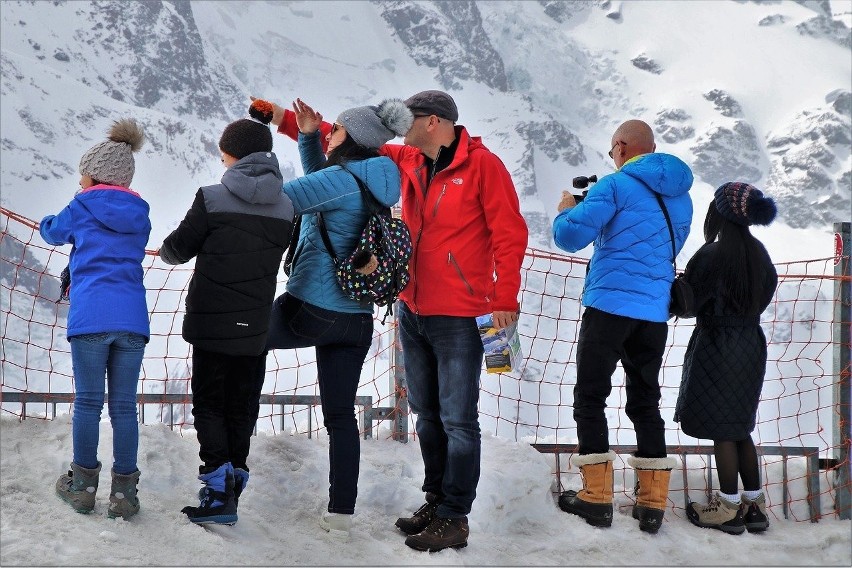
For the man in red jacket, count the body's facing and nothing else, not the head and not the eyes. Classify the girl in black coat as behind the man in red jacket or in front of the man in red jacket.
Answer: behind

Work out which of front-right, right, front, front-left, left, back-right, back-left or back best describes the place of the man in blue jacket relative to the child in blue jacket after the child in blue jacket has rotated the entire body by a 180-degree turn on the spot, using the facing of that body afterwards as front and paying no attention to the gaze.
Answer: front-left

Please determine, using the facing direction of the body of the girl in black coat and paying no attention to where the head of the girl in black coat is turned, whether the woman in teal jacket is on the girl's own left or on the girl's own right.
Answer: on the girl's own left

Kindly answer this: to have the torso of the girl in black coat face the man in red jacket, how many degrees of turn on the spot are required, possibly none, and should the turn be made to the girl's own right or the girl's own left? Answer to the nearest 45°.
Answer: approximately 90° to the girl's own left

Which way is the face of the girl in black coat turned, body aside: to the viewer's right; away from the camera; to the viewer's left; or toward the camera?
away from the camera

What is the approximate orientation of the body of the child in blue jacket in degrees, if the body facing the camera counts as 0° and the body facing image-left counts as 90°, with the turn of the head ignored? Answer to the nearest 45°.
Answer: approximately 135°

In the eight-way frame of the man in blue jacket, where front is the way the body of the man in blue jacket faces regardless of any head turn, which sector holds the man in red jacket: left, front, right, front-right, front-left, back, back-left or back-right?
left

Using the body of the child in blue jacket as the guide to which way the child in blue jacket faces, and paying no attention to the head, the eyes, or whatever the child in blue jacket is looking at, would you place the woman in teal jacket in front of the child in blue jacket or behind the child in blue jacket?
behind

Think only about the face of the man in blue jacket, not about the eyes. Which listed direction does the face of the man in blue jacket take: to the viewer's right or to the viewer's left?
to the viewer's left

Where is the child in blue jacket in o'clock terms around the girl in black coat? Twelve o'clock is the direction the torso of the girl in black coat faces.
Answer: The child in blue jacket is roughly at 9 o'clock from the girl in black coat.

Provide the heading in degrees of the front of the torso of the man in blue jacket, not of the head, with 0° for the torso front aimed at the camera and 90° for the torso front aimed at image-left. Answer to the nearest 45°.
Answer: approximately 135°

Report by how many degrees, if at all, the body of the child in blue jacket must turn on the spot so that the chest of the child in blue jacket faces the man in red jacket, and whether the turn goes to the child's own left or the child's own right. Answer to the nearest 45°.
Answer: approximately 135° to the child's own right

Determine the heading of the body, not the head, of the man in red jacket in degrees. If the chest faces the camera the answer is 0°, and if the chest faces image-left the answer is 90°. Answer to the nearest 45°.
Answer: approximately 45°

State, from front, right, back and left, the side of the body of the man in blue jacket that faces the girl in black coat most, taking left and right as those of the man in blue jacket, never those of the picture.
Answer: right

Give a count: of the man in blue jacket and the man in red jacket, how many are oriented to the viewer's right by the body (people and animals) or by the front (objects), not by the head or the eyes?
0
